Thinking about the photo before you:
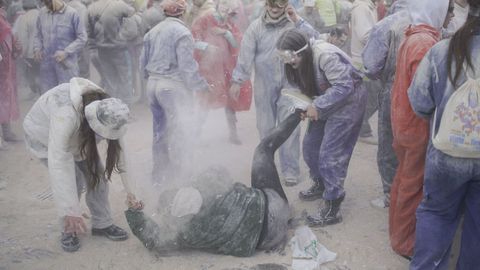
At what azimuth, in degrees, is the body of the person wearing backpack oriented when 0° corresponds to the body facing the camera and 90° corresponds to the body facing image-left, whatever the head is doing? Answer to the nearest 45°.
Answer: approximately 180°

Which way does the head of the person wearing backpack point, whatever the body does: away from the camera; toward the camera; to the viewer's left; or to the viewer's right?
away from the camera
